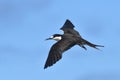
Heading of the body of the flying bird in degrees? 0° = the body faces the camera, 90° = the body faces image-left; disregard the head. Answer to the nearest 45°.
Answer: approximately 90°
